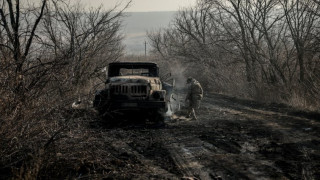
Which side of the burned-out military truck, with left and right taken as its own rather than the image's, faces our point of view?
front

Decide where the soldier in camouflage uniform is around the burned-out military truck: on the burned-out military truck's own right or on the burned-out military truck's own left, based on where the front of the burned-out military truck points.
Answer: on the burned-out military truck's own left
